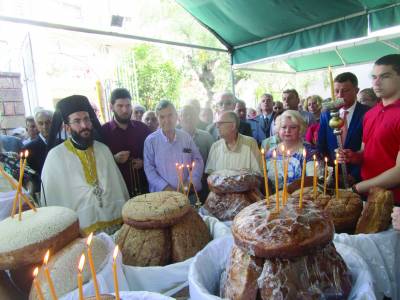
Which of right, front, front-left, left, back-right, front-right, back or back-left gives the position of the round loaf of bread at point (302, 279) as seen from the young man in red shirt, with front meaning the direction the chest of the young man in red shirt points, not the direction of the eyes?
front-left

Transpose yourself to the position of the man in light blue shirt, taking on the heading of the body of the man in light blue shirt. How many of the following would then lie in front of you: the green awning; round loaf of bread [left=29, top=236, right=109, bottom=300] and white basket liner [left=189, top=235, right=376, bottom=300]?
2

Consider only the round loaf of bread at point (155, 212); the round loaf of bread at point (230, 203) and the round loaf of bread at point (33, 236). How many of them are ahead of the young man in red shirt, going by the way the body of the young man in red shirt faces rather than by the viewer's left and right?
3

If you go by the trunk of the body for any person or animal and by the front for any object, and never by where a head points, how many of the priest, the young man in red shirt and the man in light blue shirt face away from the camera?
0

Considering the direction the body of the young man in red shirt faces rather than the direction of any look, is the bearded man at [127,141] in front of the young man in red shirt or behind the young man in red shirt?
in front

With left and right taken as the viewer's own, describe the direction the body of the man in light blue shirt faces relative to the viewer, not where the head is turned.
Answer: facing the viewer

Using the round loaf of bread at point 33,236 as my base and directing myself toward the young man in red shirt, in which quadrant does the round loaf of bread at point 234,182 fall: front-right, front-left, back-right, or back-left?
front-left

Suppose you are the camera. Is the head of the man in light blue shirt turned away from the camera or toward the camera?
toward the camera

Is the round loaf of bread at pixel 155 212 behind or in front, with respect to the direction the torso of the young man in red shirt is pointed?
in front

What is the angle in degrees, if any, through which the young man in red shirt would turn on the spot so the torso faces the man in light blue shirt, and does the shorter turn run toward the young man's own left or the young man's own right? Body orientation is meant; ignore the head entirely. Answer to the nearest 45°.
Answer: approximately 45° to the young man's own right

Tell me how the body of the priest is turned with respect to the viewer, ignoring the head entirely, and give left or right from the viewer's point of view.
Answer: facing the viewer and to the right of the viewer

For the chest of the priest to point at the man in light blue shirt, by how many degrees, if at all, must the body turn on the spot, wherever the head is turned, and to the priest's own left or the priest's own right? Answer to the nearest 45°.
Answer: approximately 90° to the priest's own left

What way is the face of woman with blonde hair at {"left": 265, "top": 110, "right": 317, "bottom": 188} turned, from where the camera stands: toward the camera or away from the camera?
toward the camera

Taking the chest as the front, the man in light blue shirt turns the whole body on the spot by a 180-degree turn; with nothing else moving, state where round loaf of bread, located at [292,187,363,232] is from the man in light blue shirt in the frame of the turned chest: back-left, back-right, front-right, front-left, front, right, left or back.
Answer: back-right

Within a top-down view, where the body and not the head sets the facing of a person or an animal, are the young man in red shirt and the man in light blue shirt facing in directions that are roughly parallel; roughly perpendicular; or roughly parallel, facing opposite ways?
roughly perpendicular

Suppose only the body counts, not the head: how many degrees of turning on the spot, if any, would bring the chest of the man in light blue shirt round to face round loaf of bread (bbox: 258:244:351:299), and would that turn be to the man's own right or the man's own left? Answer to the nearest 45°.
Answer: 0° — they already face it
